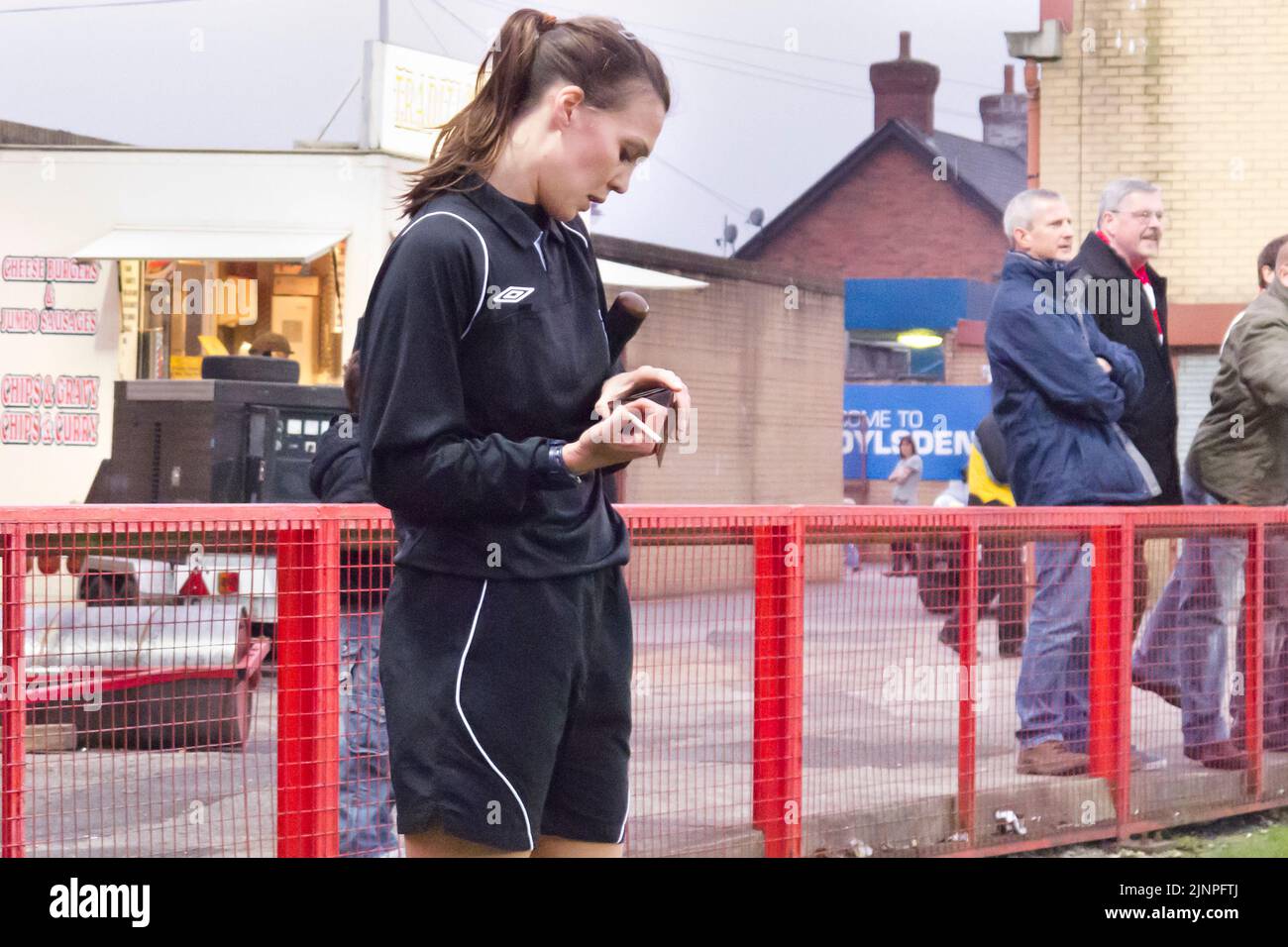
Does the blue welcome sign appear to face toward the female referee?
yes

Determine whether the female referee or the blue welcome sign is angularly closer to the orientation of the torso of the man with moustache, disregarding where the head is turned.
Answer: the female referee

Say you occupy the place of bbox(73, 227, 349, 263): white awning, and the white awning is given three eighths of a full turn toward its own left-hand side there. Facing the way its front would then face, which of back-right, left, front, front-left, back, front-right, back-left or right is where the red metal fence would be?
back-right

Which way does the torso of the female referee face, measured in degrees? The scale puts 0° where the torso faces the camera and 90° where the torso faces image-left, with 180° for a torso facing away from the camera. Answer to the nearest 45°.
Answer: approximately 315°

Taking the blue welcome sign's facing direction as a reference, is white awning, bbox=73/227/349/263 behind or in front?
in front

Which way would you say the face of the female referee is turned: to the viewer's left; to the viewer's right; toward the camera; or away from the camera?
to the viewer's right

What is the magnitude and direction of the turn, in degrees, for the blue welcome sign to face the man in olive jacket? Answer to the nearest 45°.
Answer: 0° — it already faces them

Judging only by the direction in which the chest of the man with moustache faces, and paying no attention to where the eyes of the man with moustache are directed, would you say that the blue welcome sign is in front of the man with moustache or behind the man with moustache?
behind
